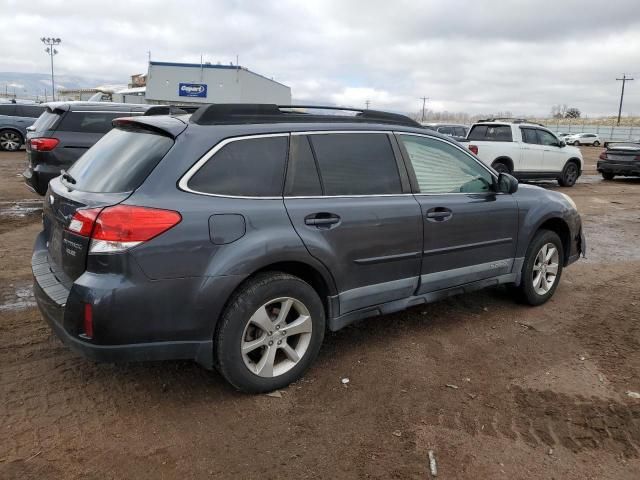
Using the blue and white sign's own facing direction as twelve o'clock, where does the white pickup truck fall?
The white pickup truck is roughly at 11 o'clock from the blue and white sign.

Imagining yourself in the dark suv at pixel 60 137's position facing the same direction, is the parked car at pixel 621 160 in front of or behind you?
in front

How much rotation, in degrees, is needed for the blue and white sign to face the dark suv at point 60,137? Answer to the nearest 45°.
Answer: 0° — it already faces it

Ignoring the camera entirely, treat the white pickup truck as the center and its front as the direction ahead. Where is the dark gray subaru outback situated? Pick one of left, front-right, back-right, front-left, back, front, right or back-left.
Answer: right

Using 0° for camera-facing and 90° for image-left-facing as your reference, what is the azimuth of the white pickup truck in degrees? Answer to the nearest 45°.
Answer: approximately 270°

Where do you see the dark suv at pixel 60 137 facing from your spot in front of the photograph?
facing away from the viewer and to the right of the viewer

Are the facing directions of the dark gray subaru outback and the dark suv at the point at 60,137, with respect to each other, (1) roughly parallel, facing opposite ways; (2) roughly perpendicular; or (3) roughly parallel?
roughly parallel

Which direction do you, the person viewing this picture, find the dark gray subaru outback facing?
facing away from the viewer and to the right of the viewer

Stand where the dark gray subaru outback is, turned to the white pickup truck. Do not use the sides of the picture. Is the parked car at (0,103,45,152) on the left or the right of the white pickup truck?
left

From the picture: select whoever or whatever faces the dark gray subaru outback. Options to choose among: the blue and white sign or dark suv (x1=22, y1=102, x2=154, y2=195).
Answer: the blue and white sign

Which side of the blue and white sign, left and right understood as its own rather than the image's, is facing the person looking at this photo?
front
